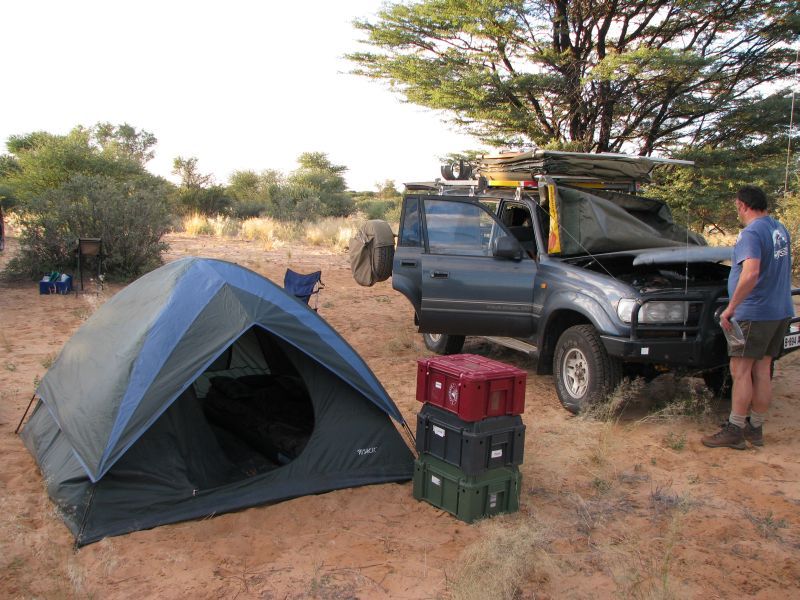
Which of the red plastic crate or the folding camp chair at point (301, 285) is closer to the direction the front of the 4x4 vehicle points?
the red plastic crate

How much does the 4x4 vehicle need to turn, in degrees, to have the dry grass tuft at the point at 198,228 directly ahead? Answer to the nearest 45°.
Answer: approximately 180°

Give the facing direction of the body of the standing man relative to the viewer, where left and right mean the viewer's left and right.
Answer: facing away from the viewer and to the left of the viewer

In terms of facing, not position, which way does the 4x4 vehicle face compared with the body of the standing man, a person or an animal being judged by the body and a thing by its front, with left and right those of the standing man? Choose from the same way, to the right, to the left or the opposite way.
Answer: the opposite way

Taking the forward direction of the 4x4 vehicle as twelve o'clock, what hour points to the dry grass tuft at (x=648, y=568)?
The dry grass tuft is roughly at 1 o'clock from the 4x4 vehicle.

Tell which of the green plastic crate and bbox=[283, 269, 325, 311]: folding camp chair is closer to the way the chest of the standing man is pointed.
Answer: the folding camp chair

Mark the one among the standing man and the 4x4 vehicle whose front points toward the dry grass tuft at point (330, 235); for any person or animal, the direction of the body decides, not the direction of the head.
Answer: the standing man

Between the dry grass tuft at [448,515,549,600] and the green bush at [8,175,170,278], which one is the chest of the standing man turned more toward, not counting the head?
the green bush

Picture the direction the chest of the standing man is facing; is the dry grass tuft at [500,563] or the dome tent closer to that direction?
the dome tent

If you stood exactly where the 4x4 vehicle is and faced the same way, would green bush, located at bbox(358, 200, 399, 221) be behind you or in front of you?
behind

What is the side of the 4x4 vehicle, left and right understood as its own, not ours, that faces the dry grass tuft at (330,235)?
back
